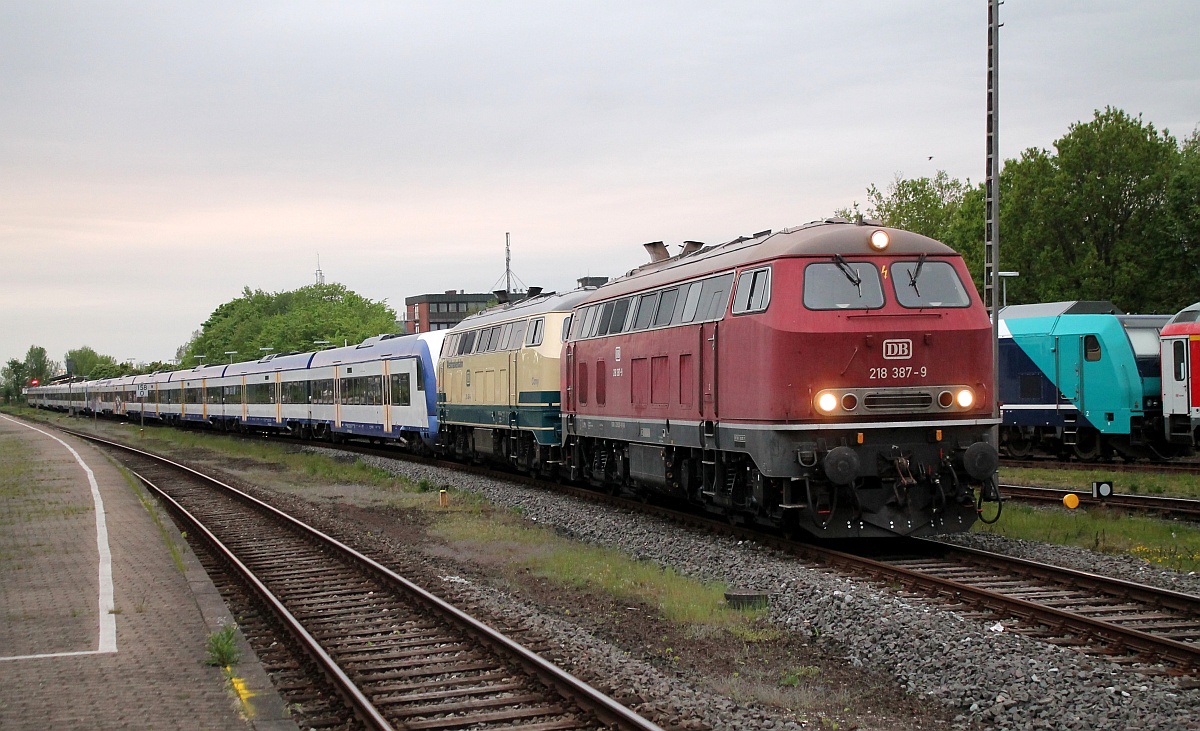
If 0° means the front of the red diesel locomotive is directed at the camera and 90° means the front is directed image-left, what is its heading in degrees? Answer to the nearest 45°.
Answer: approximately 315°

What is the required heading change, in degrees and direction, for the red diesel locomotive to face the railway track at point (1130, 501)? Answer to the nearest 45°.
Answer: approximately 90° to its left

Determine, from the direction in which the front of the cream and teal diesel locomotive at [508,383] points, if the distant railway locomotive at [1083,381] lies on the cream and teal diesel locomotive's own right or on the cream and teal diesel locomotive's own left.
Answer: on the cream and teal diesel locomotive's own left

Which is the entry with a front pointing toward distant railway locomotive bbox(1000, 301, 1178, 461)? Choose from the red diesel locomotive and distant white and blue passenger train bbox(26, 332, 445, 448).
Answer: distant white and blue passenger train bbox(26, 332, 445, 448)

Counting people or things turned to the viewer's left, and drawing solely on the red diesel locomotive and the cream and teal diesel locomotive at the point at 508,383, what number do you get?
0

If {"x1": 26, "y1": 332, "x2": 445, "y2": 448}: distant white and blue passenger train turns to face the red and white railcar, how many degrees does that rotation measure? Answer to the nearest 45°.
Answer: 0° — it already faces it

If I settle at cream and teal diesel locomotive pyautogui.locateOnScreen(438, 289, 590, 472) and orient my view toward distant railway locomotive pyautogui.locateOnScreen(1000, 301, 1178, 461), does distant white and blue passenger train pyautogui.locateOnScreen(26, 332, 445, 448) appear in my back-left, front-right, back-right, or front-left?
back-left

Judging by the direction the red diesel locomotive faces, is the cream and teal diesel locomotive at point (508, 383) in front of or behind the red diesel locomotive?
behind

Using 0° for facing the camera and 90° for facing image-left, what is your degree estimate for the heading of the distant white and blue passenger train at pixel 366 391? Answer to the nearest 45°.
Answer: approximately 315°
